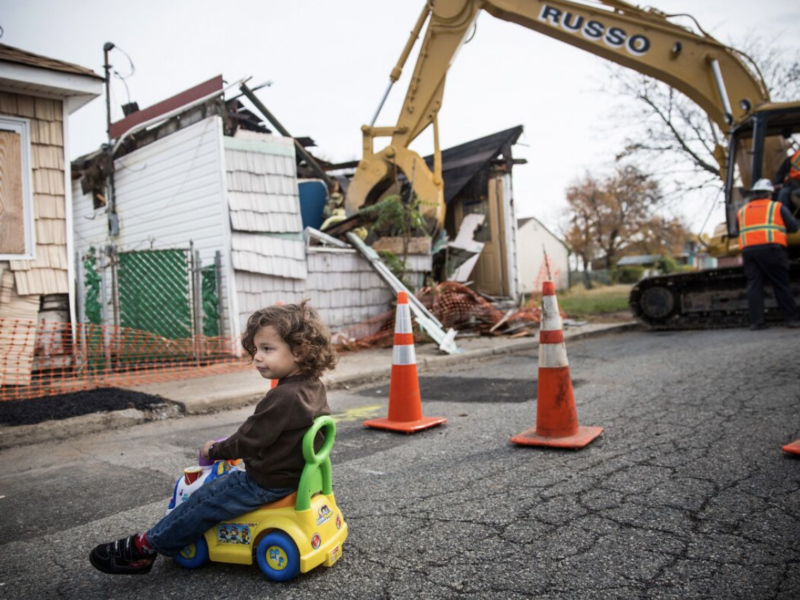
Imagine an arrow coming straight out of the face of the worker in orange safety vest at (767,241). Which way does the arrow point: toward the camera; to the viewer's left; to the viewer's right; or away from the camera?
away from the camera

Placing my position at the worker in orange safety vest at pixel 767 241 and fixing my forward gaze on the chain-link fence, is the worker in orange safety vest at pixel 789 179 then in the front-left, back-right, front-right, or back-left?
back-right

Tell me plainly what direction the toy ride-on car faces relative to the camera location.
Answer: facing away from the viewer and to the left of the viewer

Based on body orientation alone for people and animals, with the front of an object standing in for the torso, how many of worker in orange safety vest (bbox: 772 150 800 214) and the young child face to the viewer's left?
2

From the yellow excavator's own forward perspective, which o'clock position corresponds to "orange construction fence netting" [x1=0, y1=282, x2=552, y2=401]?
The orange construction fence netting is roughly at 11 o'clock from the yellow excavator.

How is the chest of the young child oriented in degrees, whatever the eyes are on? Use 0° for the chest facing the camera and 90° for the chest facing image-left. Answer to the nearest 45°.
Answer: approximately 90°

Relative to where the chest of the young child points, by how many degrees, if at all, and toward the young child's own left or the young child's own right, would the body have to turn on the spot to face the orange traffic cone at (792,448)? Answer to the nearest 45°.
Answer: approximately 180°

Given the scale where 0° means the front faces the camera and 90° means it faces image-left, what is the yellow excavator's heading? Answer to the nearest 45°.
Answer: approximately 90°

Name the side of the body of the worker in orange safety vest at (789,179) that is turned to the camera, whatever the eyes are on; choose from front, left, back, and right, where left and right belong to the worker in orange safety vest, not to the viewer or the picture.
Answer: left
